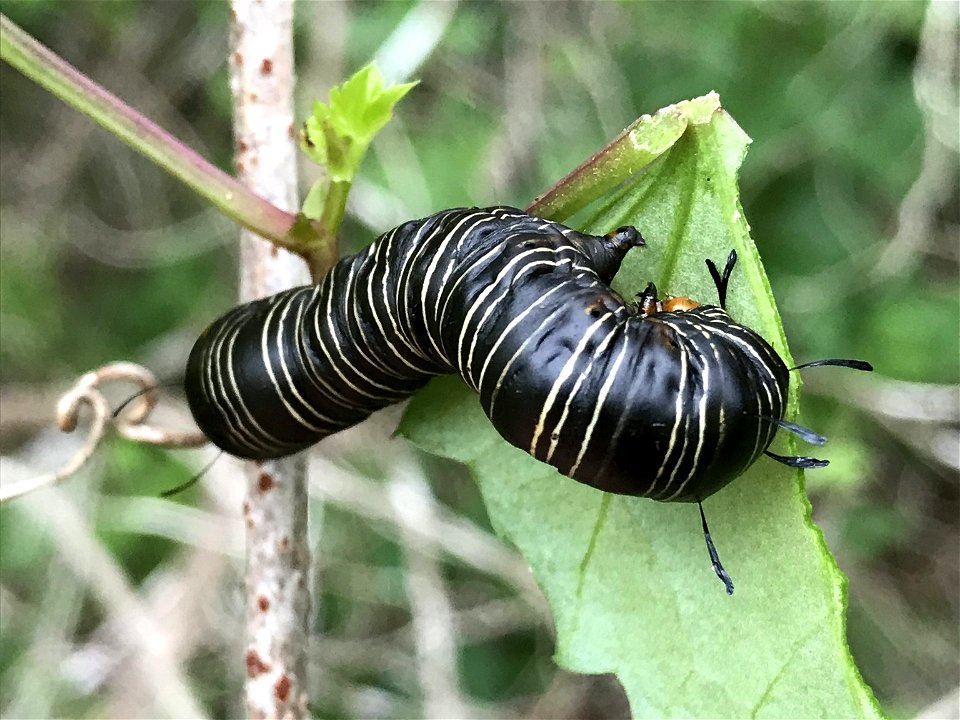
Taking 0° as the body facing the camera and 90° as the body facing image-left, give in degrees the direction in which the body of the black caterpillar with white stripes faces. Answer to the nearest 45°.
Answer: approximately 270°
